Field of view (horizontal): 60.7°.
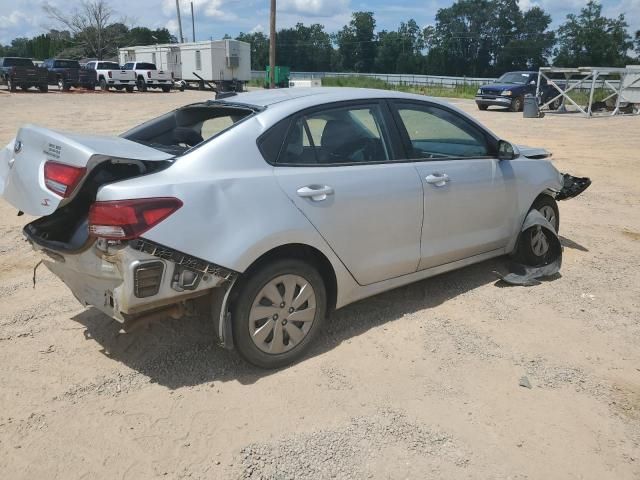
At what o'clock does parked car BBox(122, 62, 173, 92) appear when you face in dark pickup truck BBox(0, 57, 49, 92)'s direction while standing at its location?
The parked car is roughly at 3 o'clock from the dark pickup truck.

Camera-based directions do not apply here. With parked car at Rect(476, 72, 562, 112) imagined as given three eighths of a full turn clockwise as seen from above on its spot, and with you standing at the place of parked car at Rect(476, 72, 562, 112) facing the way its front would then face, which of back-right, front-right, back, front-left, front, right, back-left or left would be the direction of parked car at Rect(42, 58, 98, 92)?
left

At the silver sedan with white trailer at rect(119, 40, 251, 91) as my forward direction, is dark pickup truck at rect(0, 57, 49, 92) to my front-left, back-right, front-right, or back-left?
front-left

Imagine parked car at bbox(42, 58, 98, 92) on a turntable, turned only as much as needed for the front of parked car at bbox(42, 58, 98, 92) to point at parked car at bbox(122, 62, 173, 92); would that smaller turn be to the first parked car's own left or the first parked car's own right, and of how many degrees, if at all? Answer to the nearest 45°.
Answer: approximately 90° to the first parked car's own right

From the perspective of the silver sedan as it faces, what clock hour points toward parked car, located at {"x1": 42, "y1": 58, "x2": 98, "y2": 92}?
The parked car is roughly at 10 o'clock from the silver sedan.

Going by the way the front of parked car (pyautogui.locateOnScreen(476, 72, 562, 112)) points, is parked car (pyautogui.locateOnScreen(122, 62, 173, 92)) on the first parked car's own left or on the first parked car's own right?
on the first parked car's own right

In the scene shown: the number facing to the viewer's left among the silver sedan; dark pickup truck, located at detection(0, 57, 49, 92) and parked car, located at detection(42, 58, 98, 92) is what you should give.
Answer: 0

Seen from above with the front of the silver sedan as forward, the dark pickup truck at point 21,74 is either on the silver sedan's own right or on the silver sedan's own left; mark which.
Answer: on the silver sedan's own left

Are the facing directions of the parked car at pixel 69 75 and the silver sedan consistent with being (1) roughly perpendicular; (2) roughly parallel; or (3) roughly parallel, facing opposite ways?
roughly perpendicular

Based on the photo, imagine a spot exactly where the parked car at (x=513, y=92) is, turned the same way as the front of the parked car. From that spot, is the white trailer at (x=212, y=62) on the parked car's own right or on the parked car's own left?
on the parked car's own right

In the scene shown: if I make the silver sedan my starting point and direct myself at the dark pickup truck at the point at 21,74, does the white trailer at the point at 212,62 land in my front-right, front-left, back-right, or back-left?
front-right

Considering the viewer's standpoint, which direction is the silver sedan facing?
facing away from the viewer and to the right of the viewer

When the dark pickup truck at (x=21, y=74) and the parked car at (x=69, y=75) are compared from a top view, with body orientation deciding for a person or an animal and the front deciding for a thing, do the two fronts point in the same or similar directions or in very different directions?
same or similar directions

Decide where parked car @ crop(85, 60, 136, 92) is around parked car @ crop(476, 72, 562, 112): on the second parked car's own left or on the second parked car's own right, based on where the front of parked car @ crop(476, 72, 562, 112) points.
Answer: on the second parked car's own right

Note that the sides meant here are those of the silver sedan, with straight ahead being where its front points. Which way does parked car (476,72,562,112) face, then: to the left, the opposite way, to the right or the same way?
the opposite way

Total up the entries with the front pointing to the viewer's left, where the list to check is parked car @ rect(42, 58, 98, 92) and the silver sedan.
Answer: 0

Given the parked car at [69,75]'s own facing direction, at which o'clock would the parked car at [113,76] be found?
the parked car at [113,76] is roughly at 3 o'clock from the parked car at [69,75].
